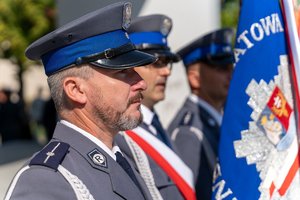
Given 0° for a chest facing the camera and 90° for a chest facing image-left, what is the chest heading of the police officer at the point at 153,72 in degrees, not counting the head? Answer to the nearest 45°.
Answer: approximately 315°

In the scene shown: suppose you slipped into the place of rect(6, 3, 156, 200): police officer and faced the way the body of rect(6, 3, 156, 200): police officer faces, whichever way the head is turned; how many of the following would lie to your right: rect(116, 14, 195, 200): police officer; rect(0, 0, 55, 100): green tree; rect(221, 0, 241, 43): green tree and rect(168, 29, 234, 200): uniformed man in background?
0

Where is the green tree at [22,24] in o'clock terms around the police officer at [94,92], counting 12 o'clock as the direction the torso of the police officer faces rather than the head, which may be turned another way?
The green tree is roughly at 9 o'clock from the police officer.

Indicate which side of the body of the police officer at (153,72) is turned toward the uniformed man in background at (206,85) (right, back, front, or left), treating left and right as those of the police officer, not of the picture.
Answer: left

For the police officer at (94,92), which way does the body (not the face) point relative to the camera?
to the viewer's right

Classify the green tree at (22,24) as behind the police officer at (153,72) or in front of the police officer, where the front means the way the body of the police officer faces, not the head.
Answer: behind

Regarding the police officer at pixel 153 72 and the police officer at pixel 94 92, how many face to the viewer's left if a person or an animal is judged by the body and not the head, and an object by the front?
0

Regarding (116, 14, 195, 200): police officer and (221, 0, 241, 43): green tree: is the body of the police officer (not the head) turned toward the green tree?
no

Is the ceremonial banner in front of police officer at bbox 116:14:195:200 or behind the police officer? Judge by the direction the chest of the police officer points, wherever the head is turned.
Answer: in front

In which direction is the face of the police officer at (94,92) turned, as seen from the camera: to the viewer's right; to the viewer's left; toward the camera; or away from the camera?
to the viewer's right

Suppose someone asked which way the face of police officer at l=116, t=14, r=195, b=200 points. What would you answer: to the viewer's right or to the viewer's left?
to the viewer's right

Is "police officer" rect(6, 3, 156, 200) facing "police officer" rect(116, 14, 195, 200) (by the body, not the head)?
no
